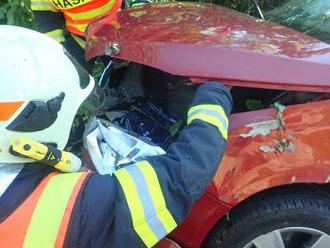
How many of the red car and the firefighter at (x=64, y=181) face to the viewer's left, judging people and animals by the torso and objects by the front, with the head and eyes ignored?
1

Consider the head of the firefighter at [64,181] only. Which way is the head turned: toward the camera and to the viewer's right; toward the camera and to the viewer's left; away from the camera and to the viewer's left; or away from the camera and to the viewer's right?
away from the camera and to the viewer's right

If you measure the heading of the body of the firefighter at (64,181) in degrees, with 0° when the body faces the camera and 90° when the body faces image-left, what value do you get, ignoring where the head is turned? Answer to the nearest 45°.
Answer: approximately 225°

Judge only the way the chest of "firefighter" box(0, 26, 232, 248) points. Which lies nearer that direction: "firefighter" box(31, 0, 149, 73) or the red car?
the red car

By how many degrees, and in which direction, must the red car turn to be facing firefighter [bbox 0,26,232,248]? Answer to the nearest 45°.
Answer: approximately 45° to its left

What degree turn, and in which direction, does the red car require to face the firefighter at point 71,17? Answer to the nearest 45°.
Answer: approximately 45° to its right

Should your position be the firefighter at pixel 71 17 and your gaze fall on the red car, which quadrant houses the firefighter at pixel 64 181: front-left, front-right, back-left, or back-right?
front-right

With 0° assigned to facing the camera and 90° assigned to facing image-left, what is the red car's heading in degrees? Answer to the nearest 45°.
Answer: approximately 90°

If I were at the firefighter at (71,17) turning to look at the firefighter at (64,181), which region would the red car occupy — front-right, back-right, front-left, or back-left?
front-left
